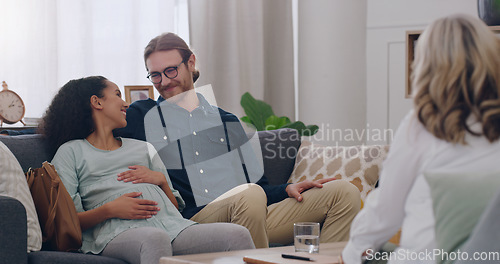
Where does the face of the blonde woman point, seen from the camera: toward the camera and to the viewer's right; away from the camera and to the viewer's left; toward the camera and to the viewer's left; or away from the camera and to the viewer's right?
away from the camera and to the viewer's left

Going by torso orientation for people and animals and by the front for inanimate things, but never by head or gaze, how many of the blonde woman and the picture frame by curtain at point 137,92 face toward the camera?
1

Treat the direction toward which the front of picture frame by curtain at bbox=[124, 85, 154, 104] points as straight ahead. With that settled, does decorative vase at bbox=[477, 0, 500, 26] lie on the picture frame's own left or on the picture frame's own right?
on the picture frame's own left

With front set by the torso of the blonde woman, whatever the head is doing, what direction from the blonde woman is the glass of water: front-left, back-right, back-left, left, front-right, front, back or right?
front

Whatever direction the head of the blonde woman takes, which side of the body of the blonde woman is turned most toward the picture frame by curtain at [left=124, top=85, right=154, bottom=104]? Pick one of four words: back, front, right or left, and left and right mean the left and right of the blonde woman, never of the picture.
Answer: front

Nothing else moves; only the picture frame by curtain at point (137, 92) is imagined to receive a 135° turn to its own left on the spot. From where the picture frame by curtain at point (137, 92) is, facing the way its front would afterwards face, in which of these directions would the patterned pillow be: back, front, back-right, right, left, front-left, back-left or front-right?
right

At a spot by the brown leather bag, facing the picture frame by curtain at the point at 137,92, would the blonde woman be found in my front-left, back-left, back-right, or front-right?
back-right

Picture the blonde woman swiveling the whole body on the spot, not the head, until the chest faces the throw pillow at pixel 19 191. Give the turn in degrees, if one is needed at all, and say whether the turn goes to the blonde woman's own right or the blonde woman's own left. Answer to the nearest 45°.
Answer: approximately 45° to the blonde woman's own left

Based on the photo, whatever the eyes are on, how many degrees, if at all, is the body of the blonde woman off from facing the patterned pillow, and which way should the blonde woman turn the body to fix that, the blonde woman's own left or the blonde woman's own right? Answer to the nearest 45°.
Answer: approximately 45° to the blonde woman's own right

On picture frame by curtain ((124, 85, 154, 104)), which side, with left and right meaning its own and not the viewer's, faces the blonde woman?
front

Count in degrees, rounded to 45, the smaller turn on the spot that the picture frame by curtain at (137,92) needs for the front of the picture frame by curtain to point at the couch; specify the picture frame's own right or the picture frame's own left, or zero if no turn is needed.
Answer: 0° — it already faces it

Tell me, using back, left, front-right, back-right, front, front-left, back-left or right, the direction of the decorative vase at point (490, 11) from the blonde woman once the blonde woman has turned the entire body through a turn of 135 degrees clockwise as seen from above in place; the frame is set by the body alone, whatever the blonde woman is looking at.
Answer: left

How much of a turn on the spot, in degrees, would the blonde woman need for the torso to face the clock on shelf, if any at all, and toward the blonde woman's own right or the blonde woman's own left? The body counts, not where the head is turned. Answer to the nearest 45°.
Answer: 0° — they already face it

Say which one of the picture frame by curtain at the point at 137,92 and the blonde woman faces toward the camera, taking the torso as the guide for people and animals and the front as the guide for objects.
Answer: the picture frame by curtain

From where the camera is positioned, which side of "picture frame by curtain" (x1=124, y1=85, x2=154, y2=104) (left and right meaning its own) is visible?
front

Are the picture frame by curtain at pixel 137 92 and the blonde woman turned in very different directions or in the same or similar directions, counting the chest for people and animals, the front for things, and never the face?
very different directions

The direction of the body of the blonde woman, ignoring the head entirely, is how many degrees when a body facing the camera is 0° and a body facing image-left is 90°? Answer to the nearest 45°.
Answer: approximately 135°

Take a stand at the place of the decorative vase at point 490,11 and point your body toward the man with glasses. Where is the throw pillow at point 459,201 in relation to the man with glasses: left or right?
left

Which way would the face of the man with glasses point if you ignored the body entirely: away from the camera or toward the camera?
toward the camera
